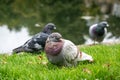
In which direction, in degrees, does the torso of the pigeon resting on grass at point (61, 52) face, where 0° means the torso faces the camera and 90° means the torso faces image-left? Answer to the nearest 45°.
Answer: approximately 45°

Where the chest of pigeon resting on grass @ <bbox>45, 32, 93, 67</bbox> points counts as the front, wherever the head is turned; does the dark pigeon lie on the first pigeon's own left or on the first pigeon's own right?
on the first pigeon's own right

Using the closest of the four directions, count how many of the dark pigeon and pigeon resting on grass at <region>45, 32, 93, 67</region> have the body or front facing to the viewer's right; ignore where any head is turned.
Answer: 1

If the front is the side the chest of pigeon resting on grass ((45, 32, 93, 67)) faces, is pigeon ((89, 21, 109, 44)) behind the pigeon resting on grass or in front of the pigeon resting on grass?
behind

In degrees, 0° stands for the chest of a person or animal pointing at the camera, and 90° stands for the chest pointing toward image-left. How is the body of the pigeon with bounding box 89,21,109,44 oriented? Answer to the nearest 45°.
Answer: approximately 315°

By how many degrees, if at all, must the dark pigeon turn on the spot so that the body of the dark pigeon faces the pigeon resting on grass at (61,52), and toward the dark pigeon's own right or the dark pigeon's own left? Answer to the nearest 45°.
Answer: approximately 90° to the dark pigeon's own right

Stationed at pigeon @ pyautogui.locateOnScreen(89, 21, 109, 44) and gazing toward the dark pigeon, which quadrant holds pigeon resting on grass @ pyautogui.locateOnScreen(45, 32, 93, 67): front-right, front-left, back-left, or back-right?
front-left

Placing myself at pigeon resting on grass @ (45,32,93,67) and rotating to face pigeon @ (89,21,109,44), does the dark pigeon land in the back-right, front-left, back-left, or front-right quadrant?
front-left

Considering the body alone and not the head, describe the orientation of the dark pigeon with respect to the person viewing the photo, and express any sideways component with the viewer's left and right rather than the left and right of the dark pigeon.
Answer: facing to the right of the viewer

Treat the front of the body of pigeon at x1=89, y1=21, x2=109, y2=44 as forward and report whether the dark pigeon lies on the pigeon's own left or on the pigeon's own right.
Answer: on the pigeon's own right

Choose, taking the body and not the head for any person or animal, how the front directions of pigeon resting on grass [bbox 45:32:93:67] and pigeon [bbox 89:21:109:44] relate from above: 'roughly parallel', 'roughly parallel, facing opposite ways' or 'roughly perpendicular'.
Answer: roughly perpendicular
